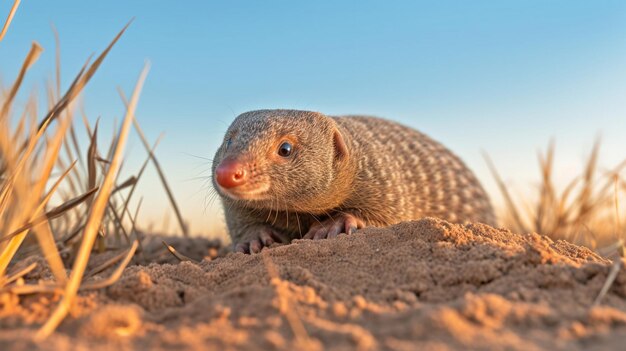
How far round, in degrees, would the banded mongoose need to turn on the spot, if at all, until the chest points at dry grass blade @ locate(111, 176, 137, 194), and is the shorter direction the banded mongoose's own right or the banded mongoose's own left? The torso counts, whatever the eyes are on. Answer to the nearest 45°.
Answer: approximately 45° to the banded mongoose's own right

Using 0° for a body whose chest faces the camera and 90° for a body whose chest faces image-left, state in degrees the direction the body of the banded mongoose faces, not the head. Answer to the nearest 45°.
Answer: approximately 45°

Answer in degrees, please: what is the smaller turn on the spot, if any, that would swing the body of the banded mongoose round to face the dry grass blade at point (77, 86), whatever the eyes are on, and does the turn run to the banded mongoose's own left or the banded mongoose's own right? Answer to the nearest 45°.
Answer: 0° — it already faces it

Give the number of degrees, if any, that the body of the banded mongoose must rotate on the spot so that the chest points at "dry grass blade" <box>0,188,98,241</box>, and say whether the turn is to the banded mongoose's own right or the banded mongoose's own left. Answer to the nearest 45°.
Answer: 0° — it already faces it
